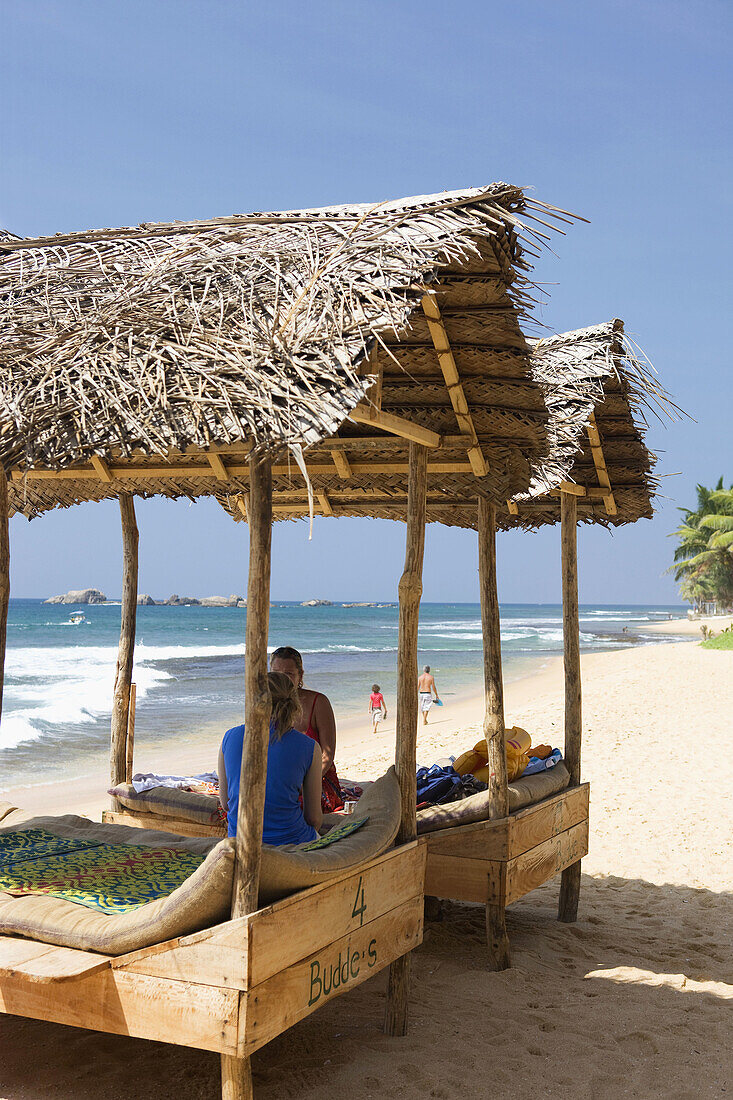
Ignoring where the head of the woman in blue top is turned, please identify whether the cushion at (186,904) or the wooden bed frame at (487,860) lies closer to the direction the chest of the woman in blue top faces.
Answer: the wooden bed frame

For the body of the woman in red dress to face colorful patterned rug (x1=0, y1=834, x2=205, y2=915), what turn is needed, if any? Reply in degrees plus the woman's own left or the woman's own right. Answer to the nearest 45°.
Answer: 0° — they already face it

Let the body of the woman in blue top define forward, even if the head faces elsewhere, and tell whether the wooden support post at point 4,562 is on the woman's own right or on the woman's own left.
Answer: on the woman's own left

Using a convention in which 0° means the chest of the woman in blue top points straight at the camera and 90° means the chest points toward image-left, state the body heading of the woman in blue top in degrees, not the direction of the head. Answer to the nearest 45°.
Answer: approximately 180°

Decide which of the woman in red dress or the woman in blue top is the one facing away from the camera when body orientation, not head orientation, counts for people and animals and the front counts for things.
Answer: the woman in blue top

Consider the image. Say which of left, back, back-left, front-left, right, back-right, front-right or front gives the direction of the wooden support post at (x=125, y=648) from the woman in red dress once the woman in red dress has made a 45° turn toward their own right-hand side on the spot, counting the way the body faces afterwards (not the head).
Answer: front-right

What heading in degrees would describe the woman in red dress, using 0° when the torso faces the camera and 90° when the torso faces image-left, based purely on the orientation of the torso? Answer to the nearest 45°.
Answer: approximately 45°

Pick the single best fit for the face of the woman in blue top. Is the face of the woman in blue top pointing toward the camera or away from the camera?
away from the camera

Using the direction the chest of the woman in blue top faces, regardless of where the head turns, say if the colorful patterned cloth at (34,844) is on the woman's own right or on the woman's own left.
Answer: on the woman's own left

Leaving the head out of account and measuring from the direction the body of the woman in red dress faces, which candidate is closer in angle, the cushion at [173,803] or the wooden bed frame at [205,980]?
the wooden bed frame

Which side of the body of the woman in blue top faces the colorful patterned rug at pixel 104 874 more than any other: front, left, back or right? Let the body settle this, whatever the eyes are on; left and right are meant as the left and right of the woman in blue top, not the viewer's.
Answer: left

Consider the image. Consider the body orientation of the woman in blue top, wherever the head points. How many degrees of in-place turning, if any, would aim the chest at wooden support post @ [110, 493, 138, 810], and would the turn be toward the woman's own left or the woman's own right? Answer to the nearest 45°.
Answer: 0° — they already face it

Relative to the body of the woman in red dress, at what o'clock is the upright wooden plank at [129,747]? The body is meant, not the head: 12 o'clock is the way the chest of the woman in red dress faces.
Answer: The upright wooden plank is roughly at 3 o'clock from the woman in red dress.
